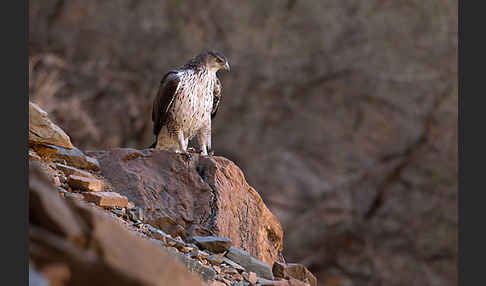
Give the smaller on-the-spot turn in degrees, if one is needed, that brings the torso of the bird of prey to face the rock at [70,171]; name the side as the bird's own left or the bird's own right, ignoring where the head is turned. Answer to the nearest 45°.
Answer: approximately 90° to the bird's own right

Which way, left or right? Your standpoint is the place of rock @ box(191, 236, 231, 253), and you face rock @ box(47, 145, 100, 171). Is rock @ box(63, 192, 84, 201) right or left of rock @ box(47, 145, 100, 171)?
left

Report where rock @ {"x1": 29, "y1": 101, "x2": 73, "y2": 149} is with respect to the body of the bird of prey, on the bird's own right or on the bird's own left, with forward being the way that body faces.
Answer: on the bird's own right

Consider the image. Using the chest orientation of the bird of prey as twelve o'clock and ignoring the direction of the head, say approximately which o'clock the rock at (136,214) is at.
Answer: The rock is roughly at 2 o'clock from the bird of prey.

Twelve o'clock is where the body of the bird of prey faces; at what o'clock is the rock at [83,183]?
The rock is roughly at 2 o'clock from the bird of prey.

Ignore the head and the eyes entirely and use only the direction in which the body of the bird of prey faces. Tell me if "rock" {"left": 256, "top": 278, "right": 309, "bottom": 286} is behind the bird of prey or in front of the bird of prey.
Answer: in front

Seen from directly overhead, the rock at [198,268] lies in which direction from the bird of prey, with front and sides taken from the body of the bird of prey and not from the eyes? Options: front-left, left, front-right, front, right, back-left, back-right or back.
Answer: front-right

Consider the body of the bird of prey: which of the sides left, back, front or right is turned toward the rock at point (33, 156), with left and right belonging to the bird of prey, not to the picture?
right

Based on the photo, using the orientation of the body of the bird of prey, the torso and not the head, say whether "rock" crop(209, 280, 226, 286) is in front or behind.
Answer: in front

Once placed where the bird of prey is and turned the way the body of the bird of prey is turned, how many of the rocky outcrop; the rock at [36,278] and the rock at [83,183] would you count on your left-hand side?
0

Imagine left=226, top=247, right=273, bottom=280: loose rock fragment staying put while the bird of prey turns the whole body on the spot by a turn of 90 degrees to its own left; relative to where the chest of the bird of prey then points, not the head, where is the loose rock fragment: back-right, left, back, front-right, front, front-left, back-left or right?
back-right

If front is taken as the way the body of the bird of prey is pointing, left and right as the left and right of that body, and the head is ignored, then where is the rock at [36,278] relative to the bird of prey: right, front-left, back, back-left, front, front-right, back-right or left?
front-right

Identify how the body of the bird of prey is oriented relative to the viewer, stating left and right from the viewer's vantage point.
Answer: facing the viewer and to the right of the viewer

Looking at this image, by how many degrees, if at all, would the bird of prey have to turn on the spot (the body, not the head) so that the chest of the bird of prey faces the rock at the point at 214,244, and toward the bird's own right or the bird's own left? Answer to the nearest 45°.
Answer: approximately 45° to the bird's own right

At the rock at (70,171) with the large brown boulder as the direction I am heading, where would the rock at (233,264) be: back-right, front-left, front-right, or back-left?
front-right
